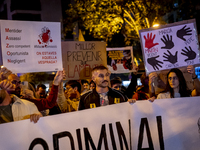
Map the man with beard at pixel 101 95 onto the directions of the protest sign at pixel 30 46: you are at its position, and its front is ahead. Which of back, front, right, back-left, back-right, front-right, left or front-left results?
left

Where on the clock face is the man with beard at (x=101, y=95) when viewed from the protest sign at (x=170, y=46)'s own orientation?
The man with beard is roughly at 2 o'clock from the protest sign.

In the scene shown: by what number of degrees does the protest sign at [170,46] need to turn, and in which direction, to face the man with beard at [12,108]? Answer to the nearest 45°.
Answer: approximately 45° to its right

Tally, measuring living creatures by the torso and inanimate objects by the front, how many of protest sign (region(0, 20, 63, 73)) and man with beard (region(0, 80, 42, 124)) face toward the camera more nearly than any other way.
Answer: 2

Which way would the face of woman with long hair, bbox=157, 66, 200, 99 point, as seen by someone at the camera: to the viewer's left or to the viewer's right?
to the viewer's left

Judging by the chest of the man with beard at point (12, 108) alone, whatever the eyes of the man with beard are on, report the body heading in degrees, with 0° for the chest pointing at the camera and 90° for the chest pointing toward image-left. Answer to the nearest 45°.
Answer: approximately 0°

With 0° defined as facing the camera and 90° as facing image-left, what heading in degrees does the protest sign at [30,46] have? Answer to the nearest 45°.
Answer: approximately 0°

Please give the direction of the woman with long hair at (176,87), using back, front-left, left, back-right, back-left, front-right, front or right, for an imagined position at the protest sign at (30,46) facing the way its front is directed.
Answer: left

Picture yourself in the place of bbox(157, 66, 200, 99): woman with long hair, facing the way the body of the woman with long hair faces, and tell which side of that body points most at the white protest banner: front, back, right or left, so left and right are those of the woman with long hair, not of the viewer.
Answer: front
